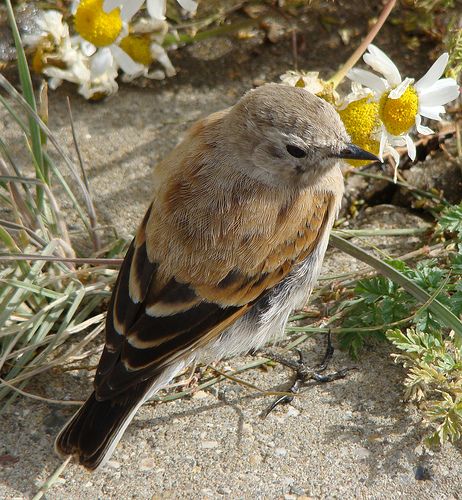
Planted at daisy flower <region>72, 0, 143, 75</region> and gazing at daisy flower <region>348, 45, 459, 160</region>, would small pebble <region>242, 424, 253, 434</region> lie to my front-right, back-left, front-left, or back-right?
front-right

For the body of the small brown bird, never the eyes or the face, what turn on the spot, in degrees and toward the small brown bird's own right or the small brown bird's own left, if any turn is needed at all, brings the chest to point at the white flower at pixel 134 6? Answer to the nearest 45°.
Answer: approximately 45° to the small brown bird's own left

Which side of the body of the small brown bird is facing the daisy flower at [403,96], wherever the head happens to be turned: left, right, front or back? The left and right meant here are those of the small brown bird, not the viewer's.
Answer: front

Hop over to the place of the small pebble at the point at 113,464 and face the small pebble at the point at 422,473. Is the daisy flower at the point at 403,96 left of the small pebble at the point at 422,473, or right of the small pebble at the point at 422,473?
left

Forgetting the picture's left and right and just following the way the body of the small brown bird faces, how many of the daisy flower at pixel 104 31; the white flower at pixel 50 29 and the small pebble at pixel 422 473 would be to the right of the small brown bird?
1

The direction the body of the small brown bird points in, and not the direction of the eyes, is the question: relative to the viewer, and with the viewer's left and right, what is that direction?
facing away from the viewer and to the right of the viewer

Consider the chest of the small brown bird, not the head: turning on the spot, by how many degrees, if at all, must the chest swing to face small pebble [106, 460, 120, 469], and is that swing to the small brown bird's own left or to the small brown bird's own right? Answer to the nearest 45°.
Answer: approximately 180°

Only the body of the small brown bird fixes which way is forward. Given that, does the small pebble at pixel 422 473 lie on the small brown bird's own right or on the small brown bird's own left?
on the small brown bird's own right

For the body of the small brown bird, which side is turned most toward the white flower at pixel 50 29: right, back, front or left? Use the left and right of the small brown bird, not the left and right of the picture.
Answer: left
